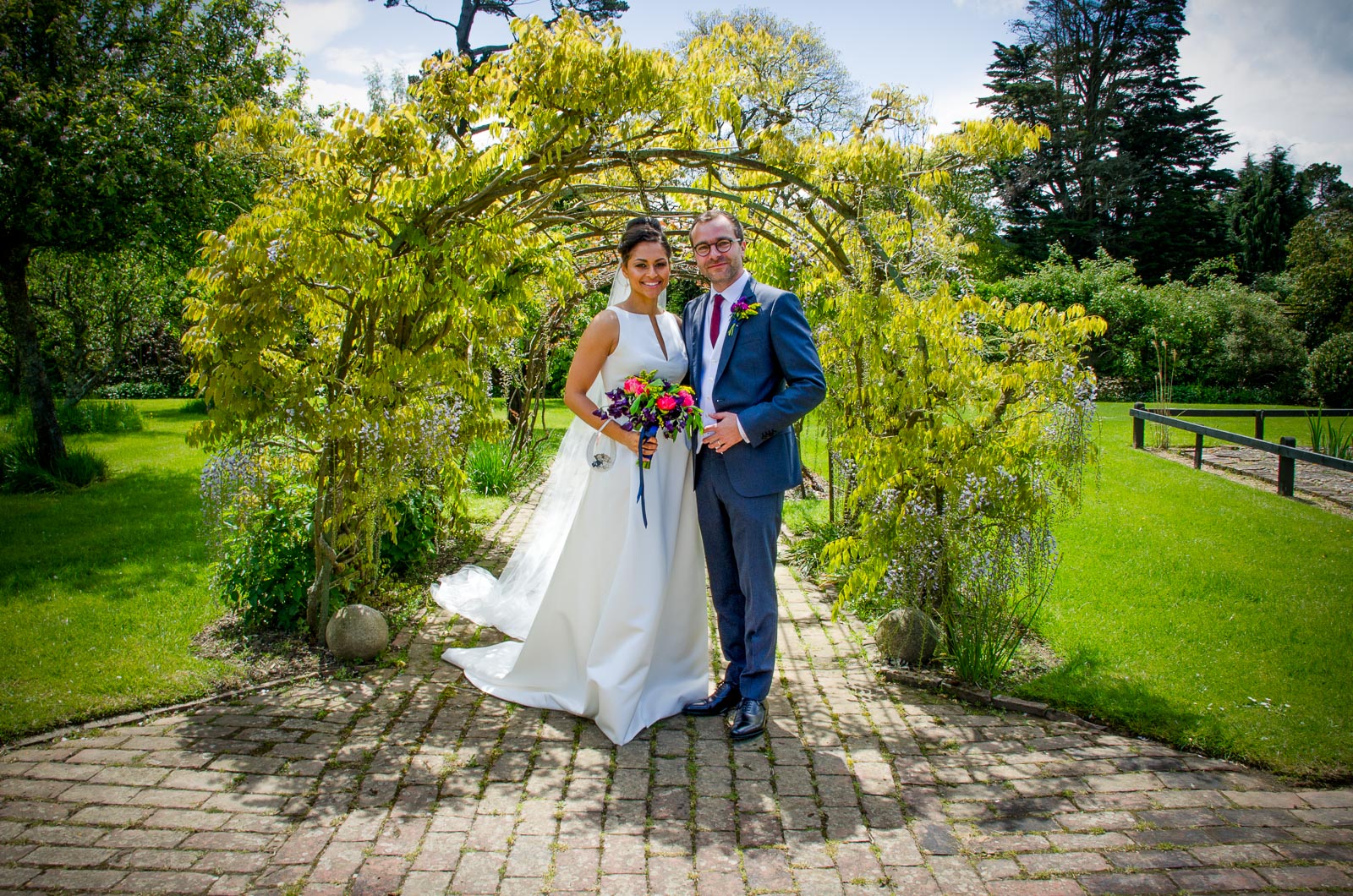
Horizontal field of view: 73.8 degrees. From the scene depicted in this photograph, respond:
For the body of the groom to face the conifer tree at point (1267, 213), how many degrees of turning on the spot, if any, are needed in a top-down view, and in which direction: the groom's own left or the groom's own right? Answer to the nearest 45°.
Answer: approximately 180°

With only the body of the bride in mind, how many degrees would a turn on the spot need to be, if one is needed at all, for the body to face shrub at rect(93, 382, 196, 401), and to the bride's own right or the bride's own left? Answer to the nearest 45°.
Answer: approximately 180°

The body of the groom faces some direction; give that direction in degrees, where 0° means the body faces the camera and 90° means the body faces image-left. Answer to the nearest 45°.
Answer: approximately 45°

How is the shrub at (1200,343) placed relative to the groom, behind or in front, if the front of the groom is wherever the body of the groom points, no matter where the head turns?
behind

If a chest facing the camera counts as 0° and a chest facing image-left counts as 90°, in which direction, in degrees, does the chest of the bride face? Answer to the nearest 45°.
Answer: approximately 315°

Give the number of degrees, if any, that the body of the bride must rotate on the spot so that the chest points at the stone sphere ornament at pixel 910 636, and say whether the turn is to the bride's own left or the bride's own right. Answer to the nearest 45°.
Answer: approximately 45° to the bride's own left

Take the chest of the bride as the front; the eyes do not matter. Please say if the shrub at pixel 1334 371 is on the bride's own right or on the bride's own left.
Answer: on the bride's own left
